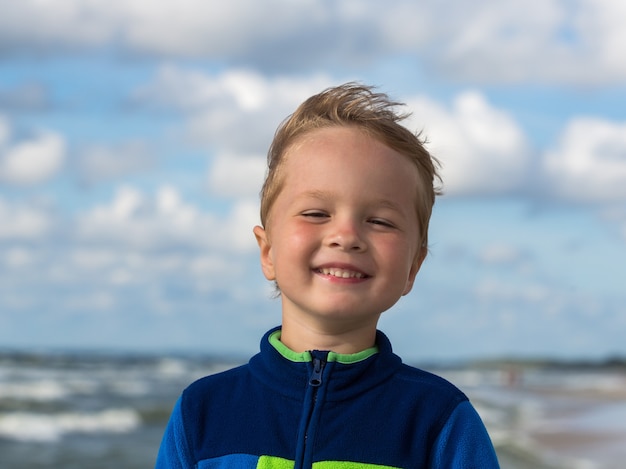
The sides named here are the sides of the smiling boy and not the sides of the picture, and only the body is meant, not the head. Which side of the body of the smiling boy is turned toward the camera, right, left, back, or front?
front
